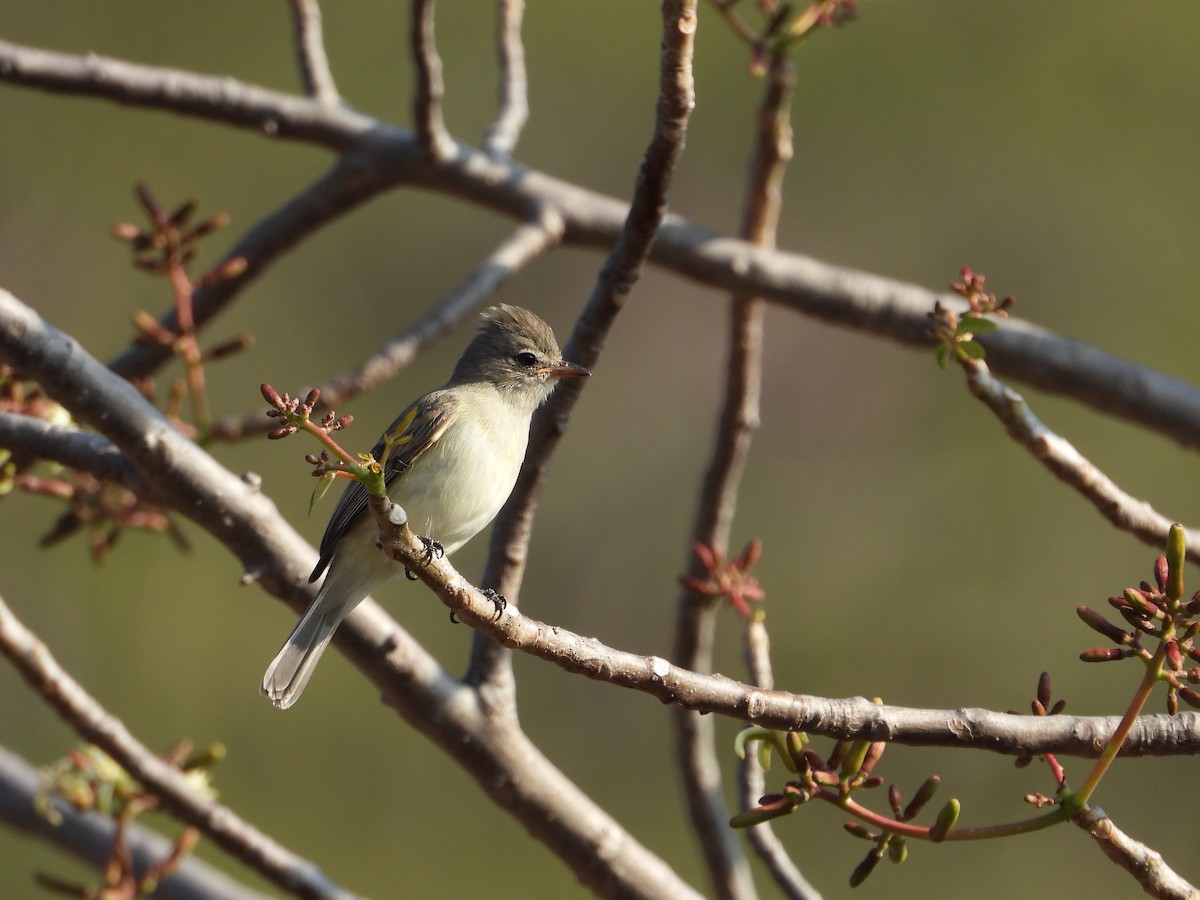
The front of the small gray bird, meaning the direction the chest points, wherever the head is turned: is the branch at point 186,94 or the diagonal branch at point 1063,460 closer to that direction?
the diagonal branch

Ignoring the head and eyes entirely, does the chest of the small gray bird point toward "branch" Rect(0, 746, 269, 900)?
no

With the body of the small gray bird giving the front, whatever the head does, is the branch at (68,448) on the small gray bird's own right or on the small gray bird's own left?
on the small gray bird's own right

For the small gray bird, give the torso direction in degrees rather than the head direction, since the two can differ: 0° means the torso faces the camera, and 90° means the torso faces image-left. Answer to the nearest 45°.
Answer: approximately 315°

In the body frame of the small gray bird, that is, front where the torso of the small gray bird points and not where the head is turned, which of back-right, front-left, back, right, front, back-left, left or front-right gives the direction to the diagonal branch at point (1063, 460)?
front

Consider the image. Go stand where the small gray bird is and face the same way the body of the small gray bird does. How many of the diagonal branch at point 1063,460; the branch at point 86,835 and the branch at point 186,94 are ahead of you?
1

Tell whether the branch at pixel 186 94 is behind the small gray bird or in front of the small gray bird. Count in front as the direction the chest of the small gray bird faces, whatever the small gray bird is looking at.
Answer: behind

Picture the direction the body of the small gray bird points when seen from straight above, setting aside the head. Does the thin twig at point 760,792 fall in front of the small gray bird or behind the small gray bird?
in front

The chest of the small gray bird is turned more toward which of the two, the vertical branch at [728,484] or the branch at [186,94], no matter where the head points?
the vertical branch
